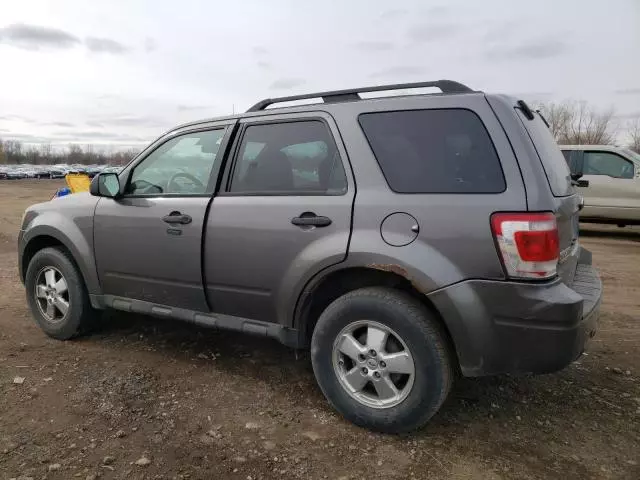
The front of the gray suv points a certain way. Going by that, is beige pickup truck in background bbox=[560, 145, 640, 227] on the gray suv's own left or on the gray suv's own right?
on the gray suv's own right

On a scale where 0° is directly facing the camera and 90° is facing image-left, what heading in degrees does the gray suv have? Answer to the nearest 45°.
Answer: approximately 135°

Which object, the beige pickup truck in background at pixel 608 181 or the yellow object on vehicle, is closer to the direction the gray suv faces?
the yellow object on vehicle
